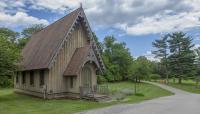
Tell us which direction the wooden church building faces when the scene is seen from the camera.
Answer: facing the viewer and to the right of the viewer
